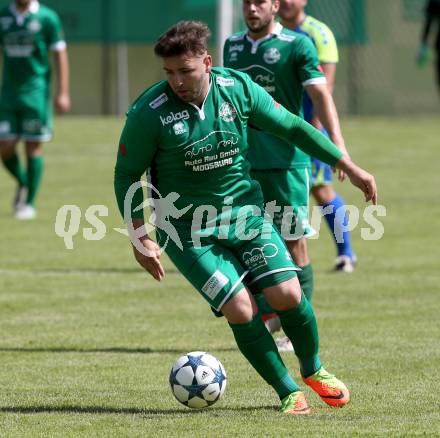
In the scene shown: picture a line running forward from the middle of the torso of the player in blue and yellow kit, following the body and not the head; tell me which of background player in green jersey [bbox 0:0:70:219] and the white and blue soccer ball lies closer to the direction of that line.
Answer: the white and blue soccer ball

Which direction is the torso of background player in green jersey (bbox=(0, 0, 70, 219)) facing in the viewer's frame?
toward the camera

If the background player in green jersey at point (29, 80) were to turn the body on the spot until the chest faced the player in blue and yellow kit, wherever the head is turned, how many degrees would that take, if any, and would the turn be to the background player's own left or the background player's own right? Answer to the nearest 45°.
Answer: approximately 45° to the background player's own left

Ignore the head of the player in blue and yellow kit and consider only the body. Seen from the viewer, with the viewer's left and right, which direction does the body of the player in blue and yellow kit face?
facing the viewer and to the left of the viewer

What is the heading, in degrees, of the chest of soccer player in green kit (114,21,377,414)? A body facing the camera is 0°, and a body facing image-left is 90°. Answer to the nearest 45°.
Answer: approximately 0°

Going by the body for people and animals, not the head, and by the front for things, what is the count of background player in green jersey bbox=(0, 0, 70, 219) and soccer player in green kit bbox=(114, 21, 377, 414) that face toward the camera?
2

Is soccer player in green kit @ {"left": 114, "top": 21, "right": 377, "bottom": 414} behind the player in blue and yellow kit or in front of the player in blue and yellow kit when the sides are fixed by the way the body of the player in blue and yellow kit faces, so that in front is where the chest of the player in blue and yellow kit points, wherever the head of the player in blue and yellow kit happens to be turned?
in front

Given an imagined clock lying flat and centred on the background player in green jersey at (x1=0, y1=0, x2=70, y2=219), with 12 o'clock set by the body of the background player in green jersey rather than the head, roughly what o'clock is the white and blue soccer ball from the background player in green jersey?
The white and blue soccer ball is roughly at 12 o'clock from the background player in green jersey.
